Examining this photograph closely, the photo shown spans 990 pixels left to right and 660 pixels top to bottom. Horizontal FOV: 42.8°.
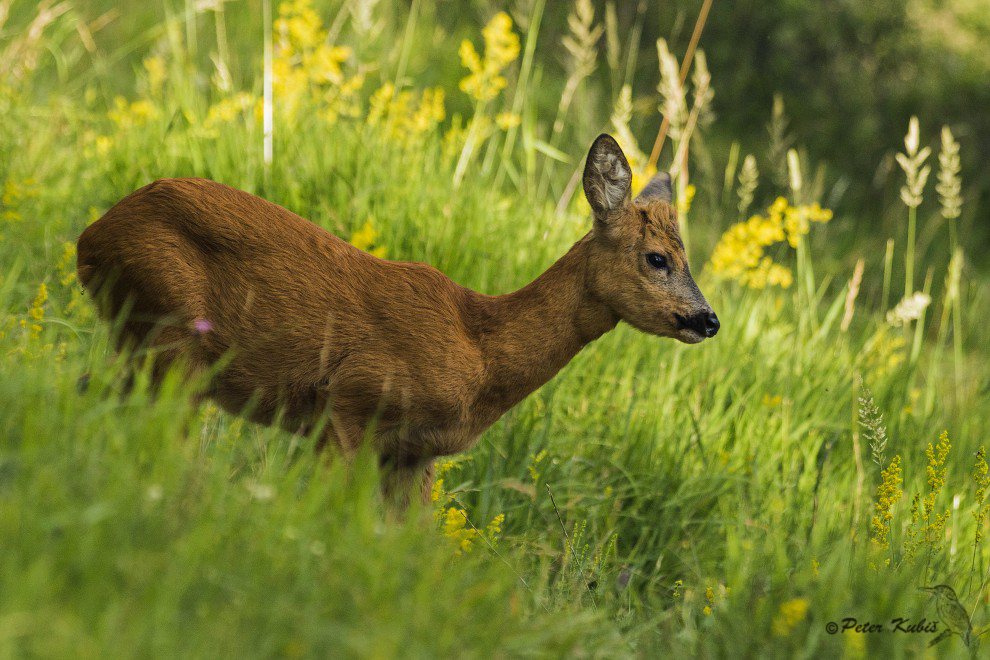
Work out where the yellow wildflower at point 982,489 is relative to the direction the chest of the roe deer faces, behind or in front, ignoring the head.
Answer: in front

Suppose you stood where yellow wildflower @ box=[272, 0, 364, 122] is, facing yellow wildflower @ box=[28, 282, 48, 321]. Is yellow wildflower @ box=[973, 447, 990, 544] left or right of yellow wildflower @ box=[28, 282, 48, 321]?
left

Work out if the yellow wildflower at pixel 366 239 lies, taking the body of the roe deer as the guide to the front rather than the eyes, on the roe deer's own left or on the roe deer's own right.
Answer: on the roe deer's own left

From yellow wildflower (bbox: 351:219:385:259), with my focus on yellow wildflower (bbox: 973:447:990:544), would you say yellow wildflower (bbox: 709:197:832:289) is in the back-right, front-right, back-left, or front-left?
front-left

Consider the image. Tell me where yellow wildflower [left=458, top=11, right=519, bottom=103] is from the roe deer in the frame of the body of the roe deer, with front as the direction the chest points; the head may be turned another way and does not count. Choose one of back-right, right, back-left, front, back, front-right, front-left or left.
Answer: left

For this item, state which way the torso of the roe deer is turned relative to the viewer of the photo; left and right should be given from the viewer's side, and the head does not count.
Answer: facing to the right of the viewer

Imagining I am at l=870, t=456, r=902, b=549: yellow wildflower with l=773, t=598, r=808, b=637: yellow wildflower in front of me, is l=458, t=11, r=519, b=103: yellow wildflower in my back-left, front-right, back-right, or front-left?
back-right

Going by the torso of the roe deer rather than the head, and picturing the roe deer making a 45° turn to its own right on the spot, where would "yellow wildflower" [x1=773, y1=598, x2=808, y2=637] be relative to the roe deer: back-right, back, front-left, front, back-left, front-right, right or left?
front

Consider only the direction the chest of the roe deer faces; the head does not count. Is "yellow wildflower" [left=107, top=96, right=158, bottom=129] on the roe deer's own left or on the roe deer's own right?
on the roe deer's own left

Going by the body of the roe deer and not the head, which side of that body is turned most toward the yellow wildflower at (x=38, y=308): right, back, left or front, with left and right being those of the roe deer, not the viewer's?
back

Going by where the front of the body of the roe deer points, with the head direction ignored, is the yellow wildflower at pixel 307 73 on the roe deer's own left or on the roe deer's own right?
on the roe deer's own left

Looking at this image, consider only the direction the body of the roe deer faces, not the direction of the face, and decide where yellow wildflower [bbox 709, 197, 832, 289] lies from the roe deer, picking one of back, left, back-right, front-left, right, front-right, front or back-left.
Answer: front-left

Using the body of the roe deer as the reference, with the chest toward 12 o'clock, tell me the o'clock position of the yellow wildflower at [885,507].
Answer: The yellow wildflower is roughly at 12 o'clock from the roe deer.

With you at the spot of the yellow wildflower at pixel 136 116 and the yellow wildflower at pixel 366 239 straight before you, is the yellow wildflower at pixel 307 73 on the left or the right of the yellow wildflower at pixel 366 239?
left
